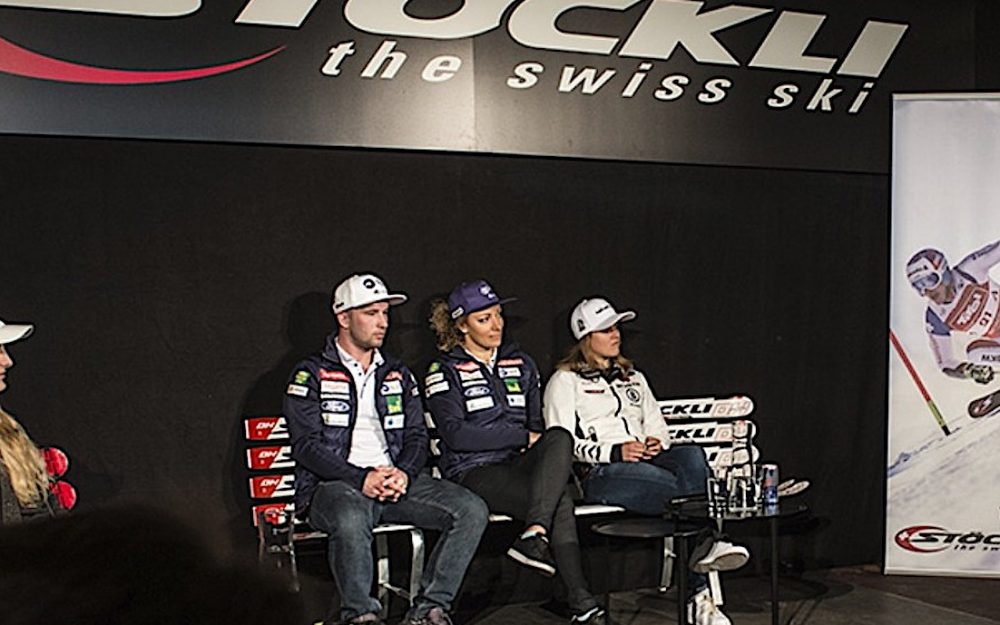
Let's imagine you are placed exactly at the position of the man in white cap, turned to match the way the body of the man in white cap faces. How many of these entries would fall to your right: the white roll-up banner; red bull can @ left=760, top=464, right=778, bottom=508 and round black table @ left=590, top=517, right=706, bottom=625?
0

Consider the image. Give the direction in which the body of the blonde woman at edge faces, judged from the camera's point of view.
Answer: to the viewer's right

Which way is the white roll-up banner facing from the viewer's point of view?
toward the camera

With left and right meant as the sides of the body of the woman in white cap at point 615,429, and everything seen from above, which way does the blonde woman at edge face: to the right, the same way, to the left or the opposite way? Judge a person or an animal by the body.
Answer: to the left

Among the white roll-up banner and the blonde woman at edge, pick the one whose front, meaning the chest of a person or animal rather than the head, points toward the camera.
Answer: the white roll-up banner

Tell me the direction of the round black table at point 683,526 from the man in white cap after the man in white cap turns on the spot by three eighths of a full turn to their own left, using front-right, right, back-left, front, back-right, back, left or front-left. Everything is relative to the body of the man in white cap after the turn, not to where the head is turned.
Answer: right

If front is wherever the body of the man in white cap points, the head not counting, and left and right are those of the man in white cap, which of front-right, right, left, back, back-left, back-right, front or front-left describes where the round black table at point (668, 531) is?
front-left

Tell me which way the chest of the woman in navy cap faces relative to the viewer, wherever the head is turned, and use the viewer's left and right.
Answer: facing the viewer and to the right of the viewer

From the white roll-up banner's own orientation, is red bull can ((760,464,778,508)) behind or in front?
in front

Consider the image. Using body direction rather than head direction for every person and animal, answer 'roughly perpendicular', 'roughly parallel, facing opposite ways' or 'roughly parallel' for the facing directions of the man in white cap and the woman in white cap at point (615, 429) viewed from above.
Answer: roughly parallel

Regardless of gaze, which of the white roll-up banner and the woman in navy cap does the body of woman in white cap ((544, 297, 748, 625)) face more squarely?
the white roll-up banner

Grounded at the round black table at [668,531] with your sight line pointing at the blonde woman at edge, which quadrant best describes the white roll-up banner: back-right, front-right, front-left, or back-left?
back-right

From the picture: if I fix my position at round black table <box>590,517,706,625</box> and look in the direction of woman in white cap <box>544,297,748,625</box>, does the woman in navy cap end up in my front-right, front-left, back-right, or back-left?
front-left

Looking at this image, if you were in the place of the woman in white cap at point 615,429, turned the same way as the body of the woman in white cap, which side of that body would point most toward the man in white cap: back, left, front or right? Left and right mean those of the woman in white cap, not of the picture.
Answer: right
